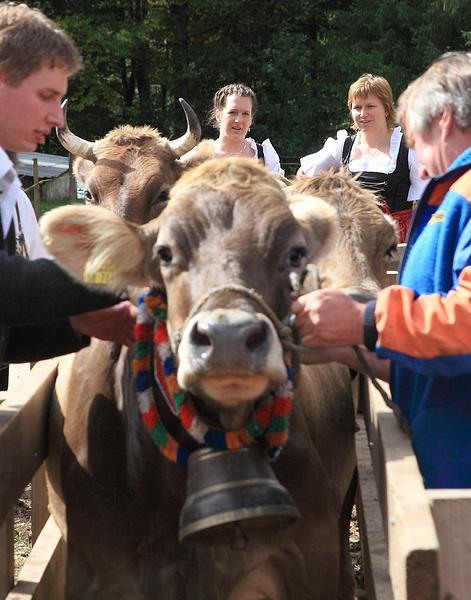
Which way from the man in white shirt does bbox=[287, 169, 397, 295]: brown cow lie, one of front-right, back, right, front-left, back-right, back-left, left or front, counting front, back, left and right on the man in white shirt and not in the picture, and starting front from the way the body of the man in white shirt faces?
front-left

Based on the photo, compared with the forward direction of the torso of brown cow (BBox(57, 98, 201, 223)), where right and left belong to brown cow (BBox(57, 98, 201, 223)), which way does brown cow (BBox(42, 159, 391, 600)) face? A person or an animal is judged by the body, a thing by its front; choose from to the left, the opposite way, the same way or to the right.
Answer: the same way

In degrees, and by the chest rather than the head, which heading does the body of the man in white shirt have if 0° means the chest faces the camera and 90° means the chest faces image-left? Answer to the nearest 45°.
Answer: approximately 270°

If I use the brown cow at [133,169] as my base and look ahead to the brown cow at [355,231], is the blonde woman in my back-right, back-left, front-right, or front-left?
front-left

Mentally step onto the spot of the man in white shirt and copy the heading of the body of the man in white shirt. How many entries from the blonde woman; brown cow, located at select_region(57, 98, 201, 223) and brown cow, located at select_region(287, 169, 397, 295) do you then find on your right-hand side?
0

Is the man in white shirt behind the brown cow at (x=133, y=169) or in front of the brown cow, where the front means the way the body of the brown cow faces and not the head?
in front

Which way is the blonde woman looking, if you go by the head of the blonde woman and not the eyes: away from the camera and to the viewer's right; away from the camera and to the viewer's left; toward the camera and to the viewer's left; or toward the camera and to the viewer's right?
toward the camera and to the viewer's left

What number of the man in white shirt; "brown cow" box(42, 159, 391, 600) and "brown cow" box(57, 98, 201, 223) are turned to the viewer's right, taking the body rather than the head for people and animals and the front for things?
1

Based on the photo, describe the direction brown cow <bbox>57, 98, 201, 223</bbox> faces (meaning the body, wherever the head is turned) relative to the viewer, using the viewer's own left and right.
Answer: facing the viewer

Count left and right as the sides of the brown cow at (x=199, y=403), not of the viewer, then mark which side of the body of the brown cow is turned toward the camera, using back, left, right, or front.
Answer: front

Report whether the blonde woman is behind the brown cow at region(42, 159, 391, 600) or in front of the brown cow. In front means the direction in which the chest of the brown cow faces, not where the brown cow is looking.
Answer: behind

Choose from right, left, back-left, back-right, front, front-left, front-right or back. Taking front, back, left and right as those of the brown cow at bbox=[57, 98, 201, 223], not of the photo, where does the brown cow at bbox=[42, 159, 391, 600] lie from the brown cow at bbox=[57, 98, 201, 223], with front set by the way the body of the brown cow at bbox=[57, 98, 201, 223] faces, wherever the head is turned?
front

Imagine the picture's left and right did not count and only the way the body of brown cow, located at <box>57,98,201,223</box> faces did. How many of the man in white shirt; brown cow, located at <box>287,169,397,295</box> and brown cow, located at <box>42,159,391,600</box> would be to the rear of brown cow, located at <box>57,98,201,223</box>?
0

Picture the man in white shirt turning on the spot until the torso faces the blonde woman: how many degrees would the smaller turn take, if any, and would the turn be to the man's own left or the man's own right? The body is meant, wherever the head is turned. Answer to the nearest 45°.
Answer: approximately 45° to the man's own left

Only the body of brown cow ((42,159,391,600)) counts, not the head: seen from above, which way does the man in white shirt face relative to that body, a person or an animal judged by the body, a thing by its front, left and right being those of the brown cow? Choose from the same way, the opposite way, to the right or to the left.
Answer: to the left
